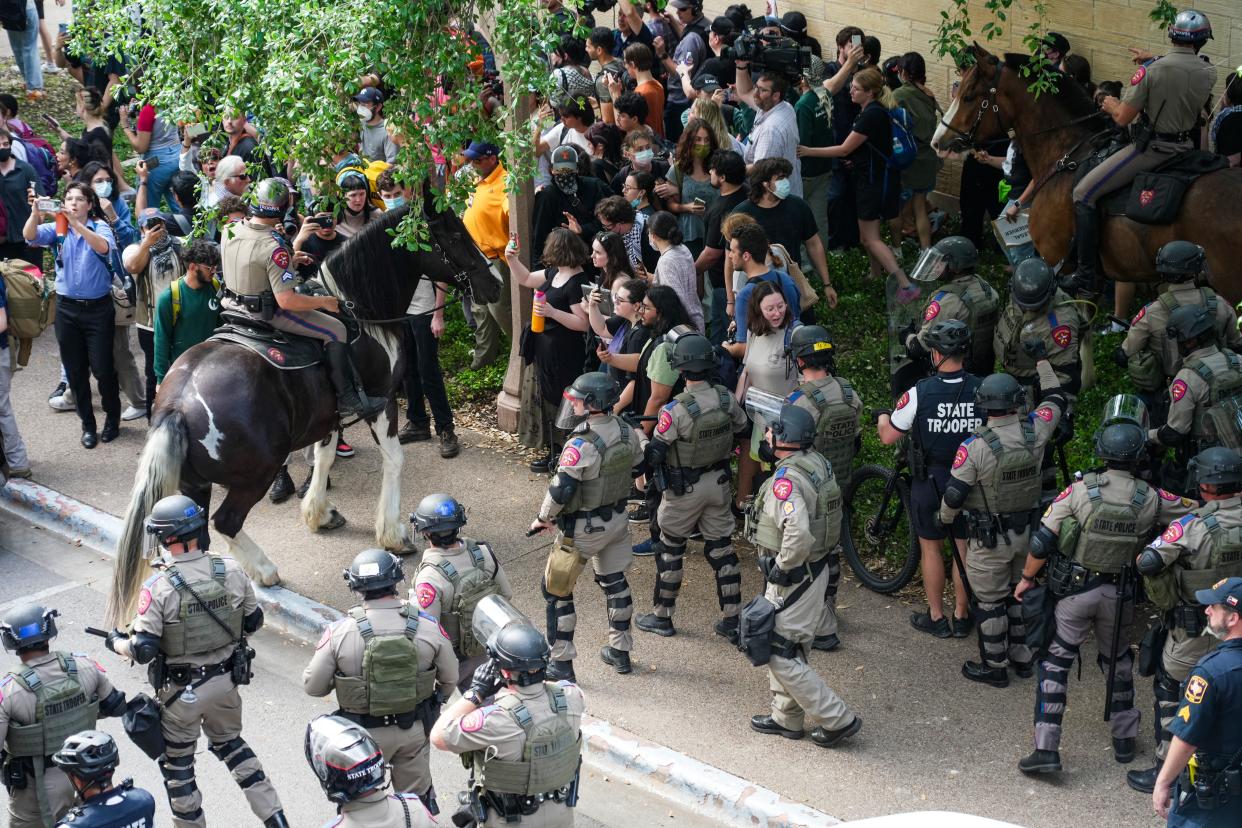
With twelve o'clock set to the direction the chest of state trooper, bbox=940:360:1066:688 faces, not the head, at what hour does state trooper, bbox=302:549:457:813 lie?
state trooper, bbox=302:549:457:813 is roughly at 9 o'clock from state trooper, bbox=940:360:1066:688.

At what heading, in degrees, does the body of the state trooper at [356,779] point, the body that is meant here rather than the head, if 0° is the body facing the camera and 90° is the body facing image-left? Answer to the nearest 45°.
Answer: approximately 135°

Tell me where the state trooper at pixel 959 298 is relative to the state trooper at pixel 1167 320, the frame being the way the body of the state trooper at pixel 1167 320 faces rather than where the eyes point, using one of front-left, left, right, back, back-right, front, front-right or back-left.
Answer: left

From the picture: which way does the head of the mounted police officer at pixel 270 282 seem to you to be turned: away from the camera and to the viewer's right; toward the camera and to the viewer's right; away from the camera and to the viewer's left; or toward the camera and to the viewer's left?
away from the camera and to the viewer's right

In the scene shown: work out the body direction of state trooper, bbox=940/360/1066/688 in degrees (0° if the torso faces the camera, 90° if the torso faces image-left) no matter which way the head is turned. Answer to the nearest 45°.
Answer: approximately 135°

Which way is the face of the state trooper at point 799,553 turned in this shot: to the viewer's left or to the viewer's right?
to the viewer's left

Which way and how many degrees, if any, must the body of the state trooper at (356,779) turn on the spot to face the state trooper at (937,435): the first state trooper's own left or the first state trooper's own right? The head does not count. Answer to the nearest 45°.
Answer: approximately 90° to the first state trooper's own right

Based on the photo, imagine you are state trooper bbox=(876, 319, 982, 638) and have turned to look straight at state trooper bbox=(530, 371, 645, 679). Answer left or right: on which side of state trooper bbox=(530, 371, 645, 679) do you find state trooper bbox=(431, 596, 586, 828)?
left

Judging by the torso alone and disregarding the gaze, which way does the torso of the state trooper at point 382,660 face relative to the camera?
away from the camera

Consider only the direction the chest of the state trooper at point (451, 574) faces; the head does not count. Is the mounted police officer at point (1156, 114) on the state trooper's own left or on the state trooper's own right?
on the state trooper's own right

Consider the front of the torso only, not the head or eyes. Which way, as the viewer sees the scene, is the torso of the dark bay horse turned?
to the viewer's left

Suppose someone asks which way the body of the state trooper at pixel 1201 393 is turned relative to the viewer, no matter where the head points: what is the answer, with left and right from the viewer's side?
facing away from the viewer and to the left of the viewer

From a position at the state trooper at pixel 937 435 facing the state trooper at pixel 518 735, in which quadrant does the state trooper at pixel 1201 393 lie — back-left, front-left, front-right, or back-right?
back-left

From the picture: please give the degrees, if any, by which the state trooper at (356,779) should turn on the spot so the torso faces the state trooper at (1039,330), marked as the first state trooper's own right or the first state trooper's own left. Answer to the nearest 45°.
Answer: approximately 90° to the first state trooper's own right

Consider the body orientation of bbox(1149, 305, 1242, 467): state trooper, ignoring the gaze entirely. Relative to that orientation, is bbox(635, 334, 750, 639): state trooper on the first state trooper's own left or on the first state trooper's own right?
on the first state trooper's own left

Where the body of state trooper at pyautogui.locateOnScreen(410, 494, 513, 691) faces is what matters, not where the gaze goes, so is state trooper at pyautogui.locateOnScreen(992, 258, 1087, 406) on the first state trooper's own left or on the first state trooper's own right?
on the first state trooper's own right
